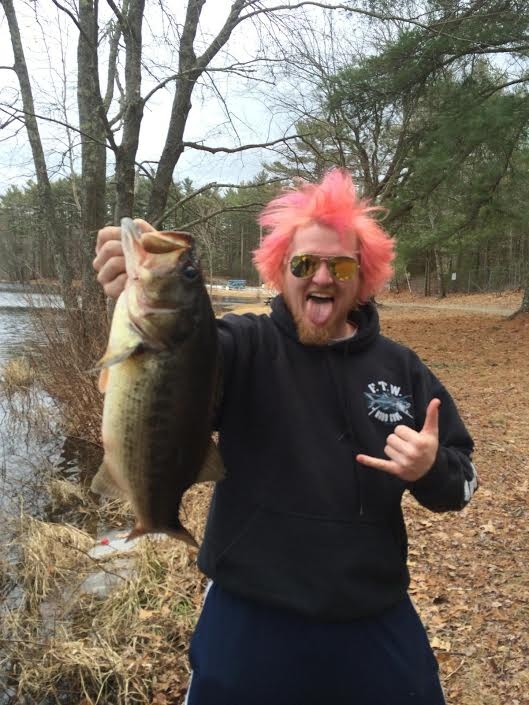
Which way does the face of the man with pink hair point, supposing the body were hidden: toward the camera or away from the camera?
toward the camera

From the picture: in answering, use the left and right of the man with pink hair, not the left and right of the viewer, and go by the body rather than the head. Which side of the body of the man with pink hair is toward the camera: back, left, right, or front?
front
